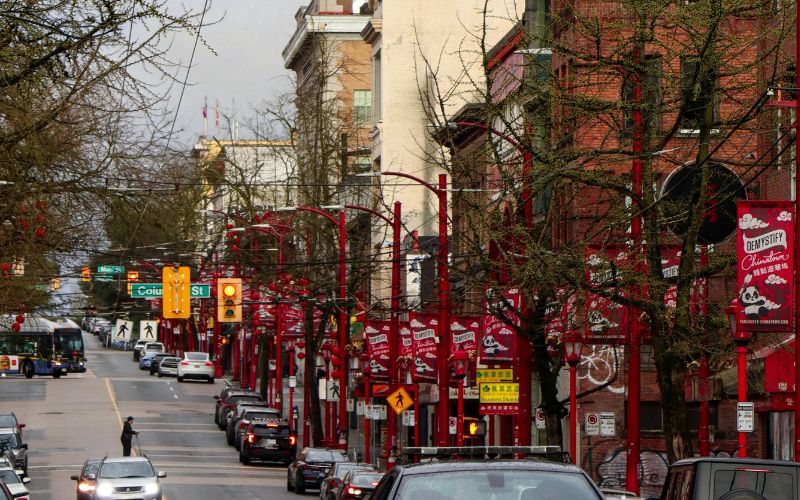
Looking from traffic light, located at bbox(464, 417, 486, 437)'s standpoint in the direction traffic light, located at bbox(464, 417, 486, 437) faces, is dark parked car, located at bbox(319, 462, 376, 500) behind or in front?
in front

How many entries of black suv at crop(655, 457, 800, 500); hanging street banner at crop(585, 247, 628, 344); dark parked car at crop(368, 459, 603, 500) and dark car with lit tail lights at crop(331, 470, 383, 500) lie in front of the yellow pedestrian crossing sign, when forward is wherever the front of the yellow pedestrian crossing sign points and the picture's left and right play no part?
4

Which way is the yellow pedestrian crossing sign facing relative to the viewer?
toward the camera

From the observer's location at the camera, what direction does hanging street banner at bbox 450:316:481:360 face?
facing the viewer

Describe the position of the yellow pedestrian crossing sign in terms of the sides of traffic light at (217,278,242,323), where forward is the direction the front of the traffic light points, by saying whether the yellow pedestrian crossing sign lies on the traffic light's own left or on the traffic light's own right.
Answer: on the traffic light's own left

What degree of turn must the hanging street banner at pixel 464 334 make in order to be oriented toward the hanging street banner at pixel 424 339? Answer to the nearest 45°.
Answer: approximately 135° to its right

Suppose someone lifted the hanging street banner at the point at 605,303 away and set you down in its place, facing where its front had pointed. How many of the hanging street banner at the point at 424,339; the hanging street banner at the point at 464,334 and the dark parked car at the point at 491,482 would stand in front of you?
1

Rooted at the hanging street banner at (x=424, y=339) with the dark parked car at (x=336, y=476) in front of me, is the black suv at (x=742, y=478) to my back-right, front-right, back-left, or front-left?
front-left

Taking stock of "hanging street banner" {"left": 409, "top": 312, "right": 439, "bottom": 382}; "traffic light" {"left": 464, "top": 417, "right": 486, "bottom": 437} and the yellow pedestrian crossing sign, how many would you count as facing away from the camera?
0

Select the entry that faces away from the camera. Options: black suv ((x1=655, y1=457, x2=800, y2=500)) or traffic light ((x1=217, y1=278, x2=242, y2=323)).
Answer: the black suv

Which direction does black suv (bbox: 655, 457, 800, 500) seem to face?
away from the camera

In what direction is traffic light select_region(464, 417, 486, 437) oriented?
toward the camera
